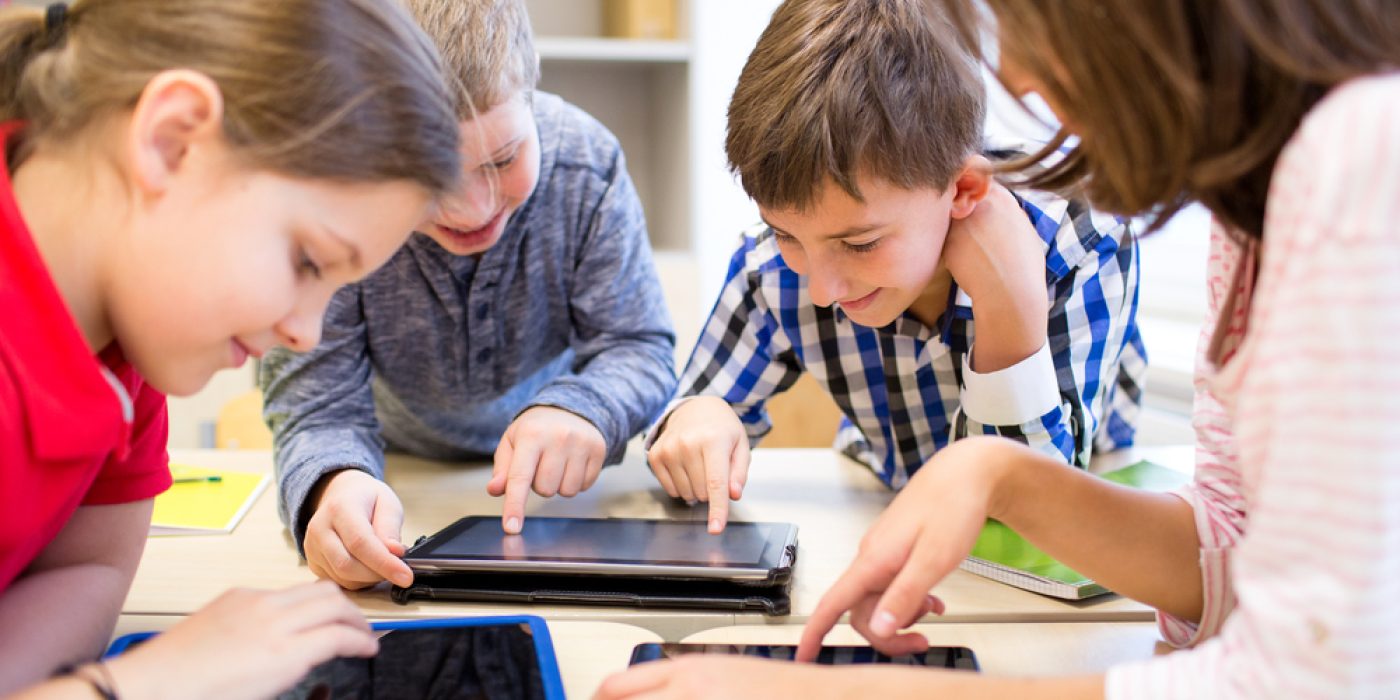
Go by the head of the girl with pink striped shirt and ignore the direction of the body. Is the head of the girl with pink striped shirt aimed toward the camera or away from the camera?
away from the camera

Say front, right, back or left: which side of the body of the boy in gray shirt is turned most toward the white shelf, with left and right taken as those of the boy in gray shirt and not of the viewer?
back

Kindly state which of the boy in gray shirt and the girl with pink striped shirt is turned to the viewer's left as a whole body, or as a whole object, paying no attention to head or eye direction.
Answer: the girl with pink striped shirt

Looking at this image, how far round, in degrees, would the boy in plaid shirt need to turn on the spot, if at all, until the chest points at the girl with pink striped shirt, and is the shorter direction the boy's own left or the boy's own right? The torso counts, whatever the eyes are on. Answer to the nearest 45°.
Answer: approximately 45° to the boy's own left

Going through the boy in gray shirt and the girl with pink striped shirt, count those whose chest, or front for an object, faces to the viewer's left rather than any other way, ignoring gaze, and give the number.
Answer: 1

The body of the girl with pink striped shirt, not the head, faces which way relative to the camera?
to the viewer's left

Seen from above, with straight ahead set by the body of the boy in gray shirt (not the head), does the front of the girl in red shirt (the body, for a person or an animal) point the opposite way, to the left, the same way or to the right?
to the left

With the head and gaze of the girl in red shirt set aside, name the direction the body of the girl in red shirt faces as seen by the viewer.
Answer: to the viewer's right

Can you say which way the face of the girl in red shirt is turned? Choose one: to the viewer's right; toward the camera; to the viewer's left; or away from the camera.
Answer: to the viewer's right

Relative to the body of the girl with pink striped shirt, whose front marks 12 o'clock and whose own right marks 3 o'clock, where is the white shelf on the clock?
The white shelf is roughly at 2 o'clock from the girl with pink striped shirt.
